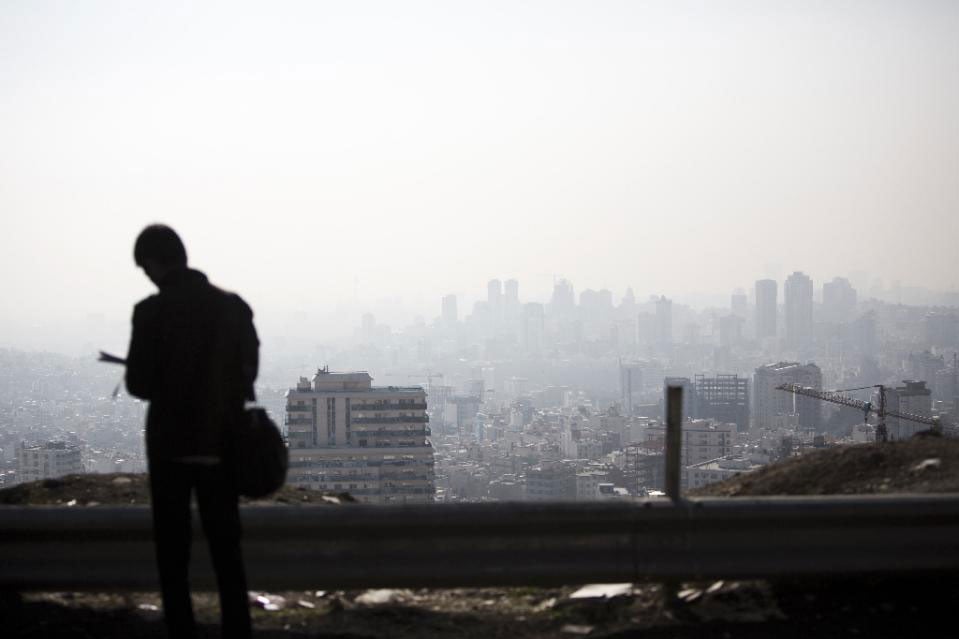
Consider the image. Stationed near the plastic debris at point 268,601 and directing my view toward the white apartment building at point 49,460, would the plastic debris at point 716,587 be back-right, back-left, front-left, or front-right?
back-right

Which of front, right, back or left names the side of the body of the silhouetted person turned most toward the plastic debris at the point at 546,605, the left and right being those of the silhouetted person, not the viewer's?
right

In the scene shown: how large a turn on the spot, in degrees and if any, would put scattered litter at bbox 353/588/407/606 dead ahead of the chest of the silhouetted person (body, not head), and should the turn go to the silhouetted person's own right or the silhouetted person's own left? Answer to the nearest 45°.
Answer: approximately 90° to the silhouetted person's own right

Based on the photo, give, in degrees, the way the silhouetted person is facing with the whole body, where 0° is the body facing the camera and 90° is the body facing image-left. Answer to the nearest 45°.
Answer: approximately 135°

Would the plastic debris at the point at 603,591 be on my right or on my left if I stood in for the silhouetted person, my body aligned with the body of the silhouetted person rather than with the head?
on my right
